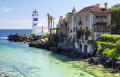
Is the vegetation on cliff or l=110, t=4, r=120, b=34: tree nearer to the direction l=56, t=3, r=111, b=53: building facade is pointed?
the vegetation on cliff

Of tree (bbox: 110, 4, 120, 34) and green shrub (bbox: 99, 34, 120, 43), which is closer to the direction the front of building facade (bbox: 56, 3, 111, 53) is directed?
the green shrub

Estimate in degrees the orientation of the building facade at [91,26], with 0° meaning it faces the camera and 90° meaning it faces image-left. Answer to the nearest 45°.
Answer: approximately 45°

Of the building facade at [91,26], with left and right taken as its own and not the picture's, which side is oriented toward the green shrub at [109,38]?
left
